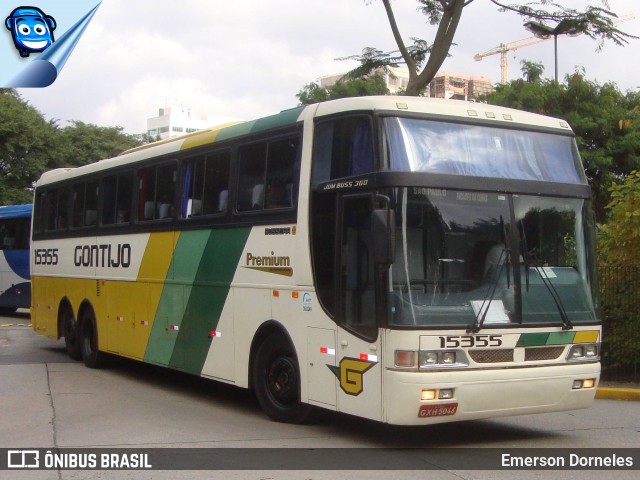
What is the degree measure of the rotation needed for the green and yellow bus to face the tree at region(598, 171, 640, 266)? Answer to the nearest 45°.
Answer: approximately 90° to its left

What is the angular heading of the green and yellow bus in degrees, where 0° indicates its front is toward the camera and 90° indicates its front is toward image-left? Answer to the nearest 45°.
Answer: approximately 315°

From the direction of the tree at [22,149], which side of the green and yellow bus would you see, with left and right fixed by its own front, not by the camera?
back

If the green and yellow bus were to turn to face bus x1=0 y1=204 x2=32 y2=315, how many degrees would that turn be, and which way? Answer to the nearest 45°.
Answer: approximately 180°

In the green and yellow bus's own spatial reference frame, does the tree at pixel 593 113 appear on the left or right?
on its left

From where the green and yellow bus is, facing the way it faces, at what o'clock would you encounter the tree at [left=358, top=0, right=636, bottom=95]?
The tree is roughly at 8 o'clock from the green and yellow bus.

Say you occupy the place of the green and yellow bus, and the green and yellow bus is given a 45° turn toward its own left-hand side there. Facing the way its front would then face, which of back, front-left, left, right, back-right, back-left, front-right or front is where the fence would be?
front-left
